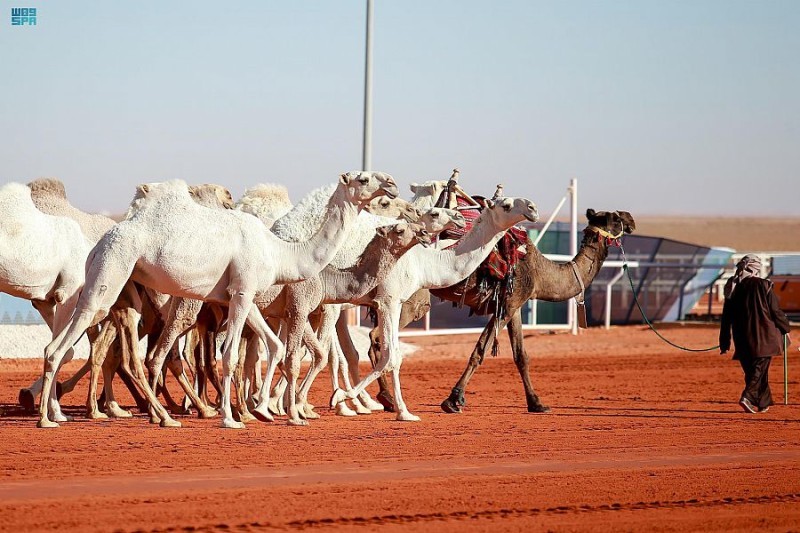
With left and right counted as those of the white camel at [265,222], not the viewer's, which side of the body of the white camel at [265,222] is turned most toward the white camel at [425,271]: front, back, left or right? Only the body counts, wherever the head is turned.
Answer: front

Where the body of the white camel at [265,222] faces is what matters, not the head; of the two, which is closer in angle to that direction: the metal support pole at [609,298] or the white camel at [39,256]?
the metal support pole

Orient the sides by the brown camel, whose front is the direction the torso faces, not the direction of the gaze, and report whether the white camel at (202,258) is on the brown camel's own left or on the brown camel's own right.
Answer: on the brown camel's own right

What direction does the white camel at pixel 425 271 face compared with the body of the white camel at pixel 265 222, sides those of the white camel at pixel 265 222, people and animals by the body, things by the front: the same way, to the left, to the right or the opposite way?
the same way

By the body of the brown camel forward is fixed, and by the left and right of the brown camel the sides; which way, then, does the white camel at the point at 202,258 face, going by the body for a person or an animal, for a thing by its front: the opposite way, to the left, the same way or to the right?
the same way

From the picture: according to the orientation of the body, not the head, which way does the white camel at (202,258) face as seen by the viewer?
to the viewer's right

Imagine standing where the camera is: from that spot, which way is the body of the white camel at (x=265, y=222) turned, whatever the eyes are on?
to the viewer's right

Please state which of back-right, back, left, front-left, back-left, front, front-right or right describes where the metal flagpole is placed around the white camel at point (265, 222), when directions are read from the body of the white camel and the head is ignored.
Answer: left

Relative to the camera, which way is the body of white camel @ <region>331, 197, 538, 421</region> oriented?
to the viewer's right

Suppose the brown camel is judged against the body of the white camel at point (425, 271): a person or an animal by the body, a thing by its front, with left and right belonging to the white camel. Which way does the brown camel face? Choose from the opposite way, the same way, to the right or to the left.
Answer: the same way

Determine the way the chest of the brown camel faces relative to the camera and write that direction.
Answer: to the viewer's right

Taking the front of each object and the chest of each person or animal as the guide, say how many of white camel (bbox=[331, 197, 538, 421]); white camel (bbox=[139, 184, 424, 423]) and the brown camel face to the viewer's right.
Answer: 3
